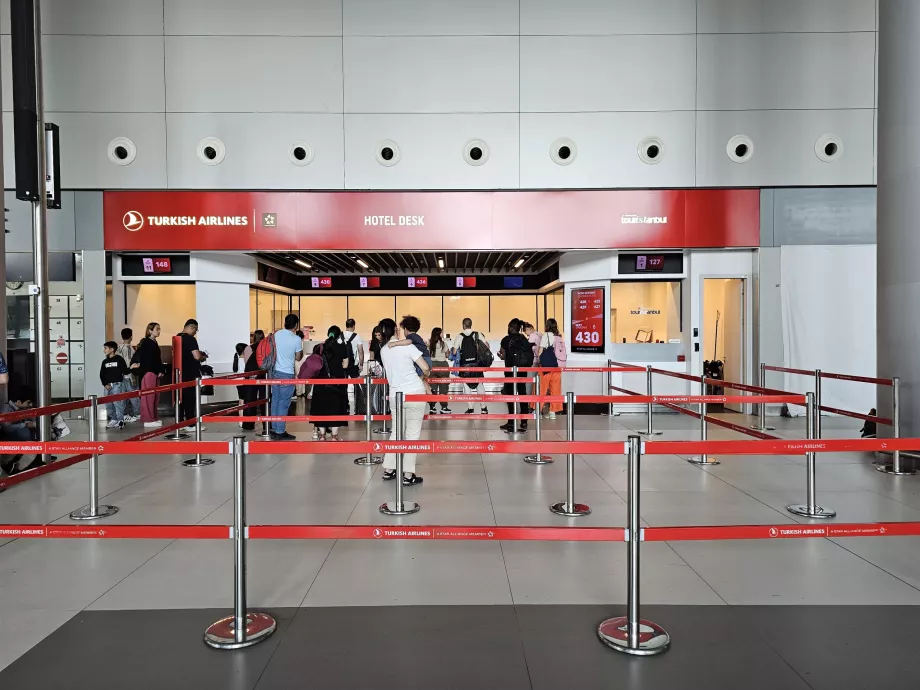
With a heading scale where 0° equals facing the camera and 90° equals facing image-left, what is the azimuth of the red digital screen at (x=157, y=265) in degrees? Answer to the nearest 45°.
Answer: approximately 0°

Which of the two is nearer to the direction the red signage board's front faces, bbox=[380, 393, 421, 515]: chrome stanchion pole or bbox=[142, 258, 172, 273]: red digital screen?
the chrome stanchion pole

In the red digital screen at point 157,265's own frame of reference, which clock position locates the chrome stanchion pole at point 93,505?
The chrome stanchion pole is roughly at 12 o'clock from the red digital screen.

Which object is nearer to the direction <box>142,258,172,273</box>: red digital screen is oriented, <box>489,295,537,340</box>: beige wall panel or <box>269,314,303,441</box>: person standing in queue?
the person standing in queue
